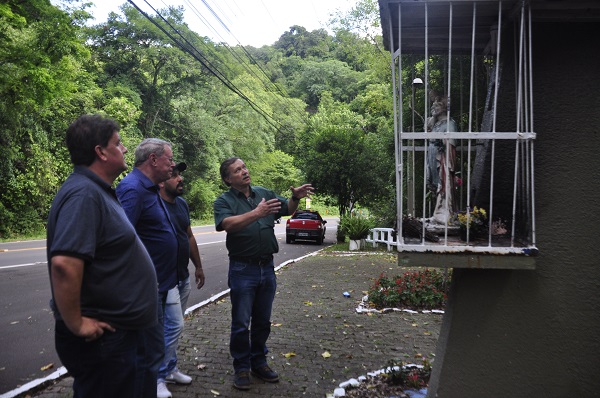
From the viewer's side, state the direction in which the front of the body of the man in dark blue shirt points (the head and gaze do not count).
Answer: to the viewer's right

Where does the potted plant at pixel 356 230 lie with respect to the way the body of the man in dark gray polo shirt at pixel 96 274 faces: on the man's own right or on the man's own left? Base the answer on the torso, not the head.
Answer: on the man's own left

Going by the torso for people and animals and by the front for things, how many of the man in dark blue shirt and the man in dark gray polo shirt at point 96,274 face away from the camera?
0

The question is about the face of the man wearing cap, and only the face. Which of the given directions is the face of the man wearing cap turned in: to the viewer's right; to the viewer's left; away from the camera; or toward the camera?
to the viewer's right

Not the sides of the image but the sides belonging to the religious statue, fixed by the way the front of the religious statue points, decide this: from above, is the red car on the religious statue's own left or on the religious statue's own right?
on the religious statue's own right

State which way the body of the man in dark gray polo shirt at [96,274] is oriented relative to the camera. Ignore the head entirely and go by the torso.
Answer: to the viewer's right
